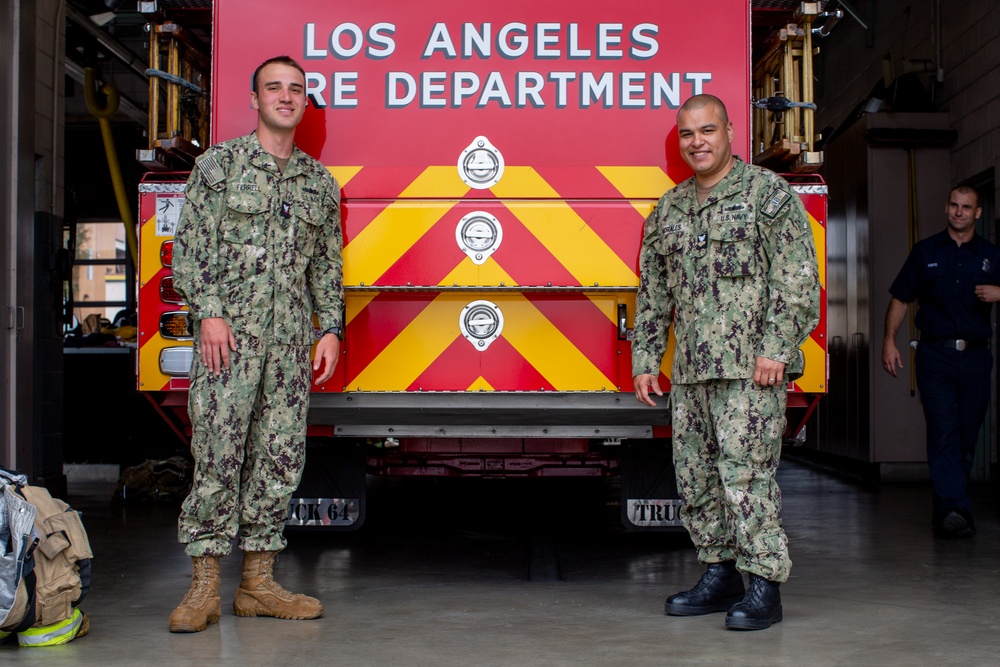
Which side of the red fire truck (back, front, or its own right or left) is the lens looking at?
back

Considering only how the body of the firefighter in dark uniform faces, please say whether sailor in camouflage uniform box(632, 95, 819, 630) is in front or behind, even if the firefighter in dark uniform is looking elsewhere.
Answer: in front

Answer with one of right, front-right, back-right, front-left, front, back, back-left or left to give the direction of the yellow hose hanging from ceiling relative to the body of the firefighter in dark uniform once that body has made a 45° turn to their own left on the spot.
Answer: back-right

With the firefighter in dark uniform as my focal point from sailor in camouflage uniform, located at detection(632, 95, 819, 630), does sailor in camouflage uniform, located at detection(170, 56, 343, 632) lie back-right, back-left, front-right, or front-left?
back-left

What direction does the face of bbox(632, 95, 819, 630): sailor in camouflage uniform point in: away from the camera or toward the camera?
toward the camera

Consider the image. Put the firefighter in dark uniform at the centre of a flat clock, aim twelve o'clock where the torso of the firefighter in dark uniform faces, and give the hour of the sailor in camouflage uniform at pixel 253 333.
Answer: The sailor in camouflage uniform is roughly at 1 o'clock from the firefighter in dark uniform.

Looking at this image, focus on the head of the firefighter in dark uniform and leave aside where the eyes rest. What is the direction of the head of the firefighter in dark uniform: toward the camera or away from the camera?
toward the camera

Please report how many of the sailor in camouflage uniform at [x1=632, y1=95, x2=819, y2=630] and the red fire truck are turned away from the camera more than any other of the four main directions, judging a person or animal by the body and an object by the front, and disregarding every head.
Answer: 1

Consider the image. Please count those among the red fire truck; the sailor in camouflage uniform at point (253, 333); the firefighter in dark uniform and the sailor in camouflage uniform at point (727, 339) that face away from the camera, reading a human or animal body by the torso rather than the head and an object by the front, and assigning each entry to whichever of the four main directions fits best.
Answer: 1

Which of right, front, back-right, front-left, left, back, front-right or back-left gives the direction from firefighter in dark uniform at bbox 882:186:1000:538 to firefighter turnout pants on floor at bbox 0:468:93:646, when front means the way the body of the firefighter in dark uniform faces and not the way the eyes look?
front-right

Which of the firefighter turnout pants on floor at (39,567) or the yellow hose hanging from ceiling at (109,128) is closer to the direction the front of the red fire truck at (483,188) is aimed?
the yellow hose hanging from ceiling

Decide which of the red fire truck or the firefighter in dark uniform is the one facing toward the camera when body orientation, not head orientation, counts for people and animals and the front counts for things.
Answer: the firefighter in dark uniform

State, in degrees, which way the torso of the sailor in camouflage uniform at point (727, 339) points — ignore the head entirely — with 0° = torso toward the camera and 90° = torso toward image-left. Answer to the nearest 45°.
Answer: approximately 45°

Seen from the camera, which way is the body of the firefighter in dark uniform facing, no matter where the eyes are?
toward the camera

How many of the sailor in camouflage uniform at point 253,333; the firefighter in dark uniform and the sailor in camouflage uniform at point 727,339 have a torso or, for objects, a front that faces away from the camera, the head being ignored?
0
